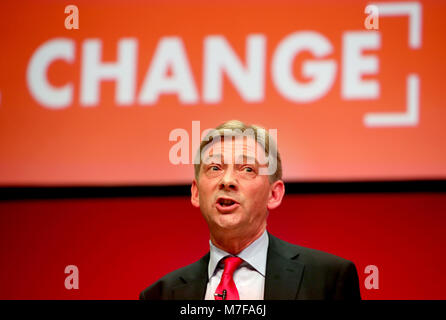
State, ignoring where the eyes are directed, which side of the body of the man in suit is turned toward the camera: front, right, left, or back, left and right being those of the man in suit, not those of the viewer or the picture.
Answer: front

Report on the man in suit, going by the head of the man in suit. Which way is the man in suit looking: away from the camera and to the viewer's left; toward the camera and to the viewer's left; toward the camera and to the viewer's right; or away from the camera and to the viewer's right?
toward the camera and to the viewer's left
